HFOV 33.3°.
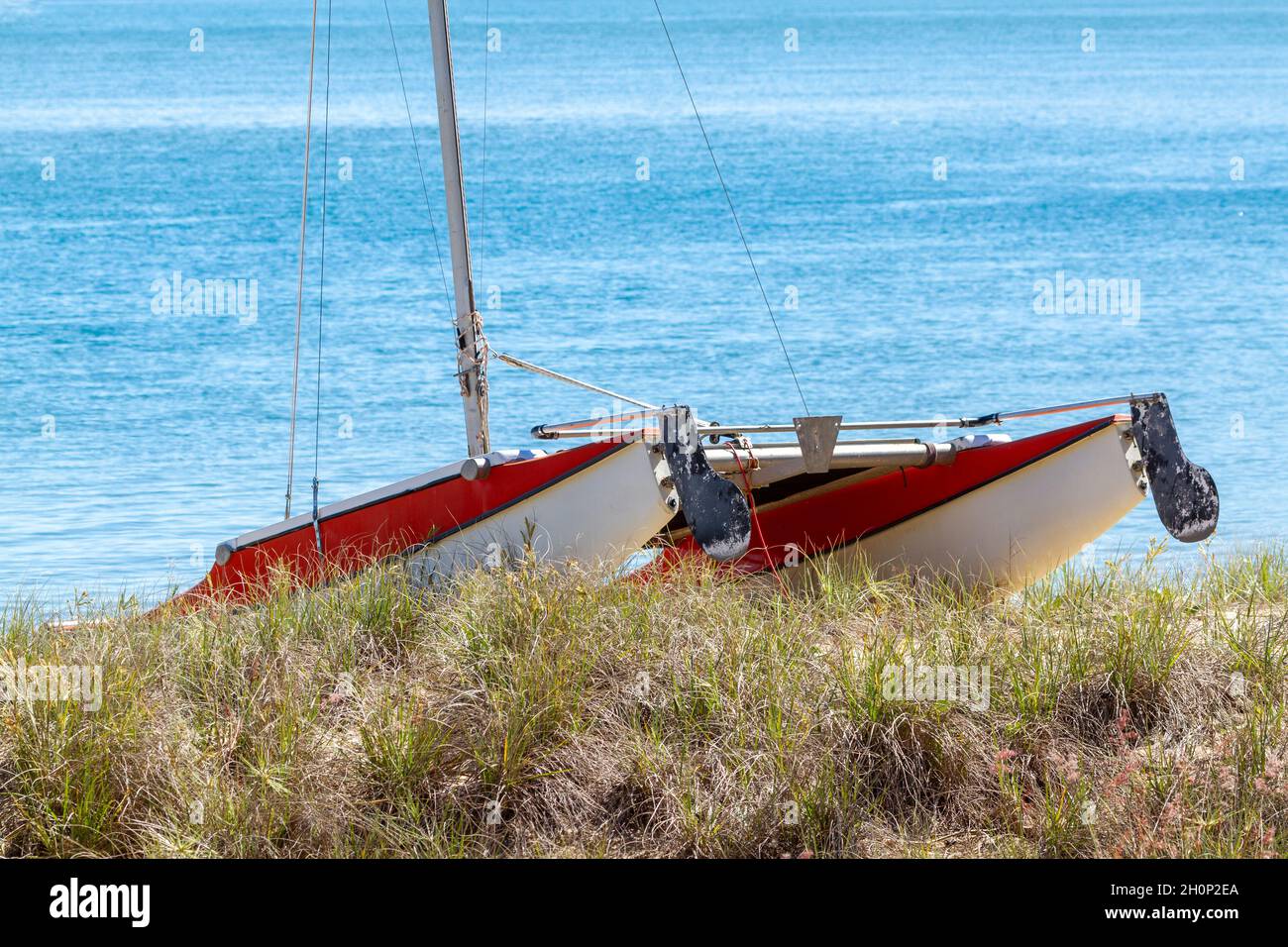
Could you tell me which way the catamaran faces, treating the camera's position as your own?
facing away from the viewer and to the left of the viewer
